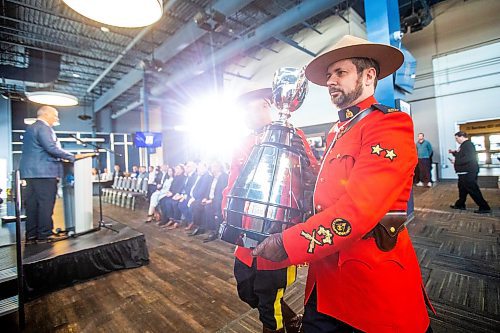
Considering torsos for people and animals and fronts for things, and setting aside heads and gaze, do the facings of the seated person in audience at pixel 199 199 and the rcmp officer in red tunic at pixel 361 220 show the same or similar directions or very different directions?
same or similar directions

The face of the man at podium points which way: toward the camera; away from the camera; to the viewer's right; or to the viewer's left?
to the viewer's right

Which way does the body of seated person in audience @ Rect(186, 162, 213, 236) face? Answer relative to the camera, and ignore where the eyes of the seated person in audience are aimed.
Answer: to the viewer's left

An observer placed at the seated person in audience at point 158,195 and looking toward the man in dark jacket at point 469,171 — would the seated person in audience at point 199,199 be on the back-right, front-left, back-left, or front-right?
front-right

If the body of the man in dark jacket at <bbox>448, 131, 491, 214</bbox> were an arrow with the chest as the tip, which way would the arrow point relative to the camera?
to the viewer's left

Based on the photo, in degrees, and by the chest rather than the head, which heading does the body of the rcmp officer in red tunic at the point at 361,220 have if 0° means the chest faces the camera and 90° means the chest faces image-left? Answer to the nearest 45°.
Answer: approximately 45°

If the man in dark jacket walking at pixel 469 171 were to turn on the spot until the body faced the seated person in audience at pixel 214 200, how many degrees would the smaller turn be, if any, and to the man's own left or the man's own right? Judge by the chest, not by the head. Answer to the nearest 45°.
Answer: approximately 45° to the man's own left

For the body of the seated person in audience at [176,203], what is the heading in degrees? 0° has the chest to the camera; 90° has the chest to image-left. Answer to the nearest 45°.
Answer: approximately 45°

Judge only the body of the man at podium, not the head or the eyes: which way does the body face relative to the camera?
to the viewer's right

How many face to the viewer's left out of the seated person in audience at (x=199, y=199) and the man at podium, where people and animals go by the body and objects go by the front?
1

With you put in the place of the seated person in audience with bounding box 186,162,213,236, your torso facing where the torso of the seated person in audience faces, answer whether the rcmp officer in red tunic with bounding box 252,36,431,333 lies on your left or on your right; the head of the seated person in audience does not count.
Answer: on your left
